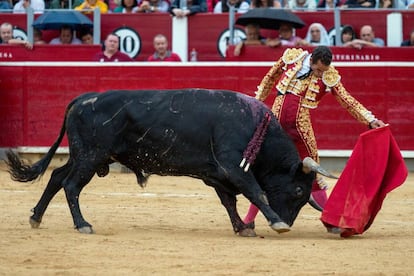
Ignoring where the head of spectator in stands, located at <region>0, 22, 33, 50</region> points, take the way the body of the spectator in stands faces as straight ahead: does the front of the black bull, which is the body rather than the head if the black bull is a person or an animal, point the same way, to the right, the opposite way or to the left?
to the left

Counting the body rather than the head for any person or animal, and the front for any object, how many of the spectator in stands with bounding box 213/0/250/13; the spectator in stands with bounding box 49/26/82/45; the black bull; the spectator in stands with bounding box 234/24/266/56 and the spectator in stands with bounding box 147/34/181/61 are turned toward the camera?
4

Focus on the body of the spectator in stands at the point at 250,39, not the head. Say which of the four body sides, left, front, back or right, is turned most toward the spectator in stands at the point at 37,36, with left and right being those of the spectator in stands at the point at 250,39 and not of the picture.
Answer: right

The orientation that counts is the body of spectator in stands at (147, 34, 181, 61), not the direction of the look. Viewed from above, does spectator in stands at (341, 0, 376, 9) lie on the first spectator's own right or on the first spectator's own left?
on the first spectator's own left

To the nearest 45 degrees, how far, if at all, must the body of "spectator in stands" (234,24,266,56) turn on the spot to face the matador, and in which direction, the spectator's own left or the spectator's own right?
0° — they already face them

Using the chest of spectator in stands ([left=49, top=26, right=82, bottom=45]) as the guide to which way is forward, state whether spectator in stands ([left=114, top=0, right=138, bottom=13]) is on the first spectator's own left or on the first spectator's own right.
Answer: on the first spectator's own left

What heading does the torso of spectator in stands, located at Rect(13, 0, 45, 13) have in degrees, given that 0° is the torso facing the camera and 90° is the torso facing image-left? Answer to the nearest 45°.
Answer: approximately 0°

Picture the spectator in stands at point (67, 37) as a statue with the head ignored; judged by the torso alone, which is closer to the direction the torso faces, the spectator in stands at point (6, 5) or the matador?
the matador
